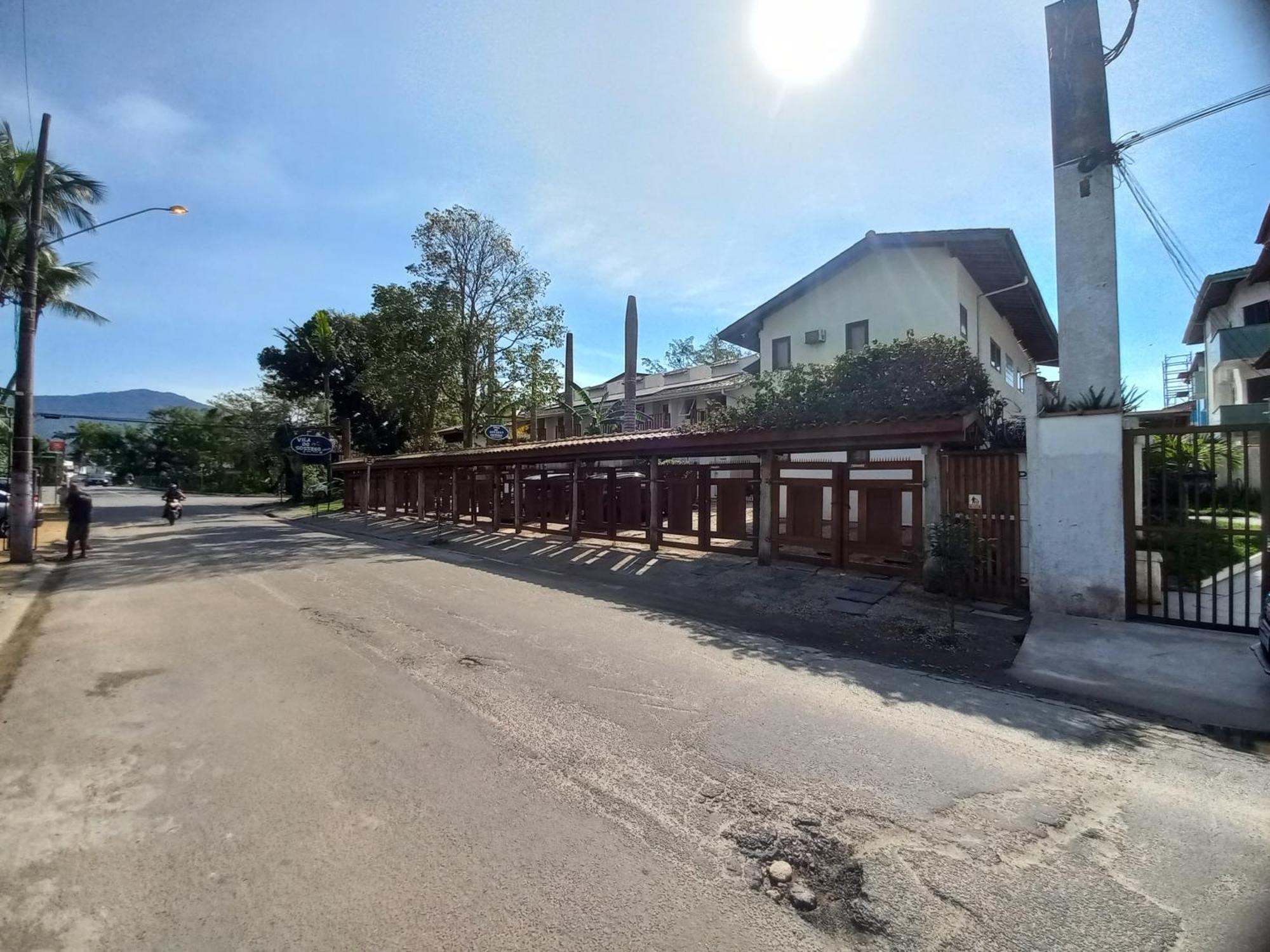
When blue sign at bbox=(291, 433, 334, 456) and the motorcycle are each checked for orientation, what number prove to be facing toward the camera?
2

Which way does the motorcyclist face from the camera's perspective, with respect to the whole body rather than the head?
toward the camera

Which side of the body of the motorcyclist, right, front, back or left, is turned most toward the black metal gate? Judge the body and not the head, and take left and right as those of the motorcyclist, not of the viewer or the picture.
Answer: front

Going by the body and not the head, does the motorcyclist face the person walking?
yes

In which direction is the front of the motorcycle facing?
toward the camera

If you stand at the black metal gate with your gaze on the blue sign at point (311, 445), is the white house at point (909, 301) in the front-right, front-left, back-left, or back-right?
front-right

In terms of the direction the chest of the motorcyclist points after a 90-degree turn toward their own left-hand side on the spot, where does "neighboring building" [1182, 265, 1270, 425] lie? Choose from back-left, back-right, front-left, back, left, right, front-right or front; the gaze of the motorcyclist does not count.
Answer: front-right

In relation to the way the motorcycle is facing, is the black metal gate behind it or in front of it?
in front

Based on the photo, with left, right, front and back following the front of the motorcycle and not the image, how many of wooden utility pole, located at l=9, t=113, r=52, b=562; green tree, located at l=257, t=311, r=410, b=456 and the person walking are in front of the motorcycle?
2
